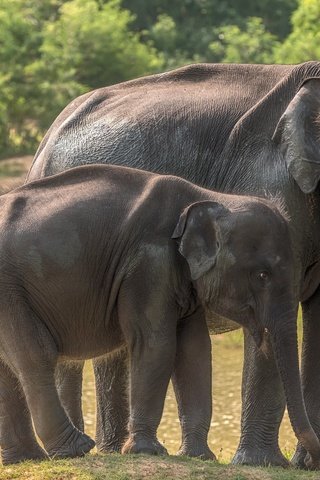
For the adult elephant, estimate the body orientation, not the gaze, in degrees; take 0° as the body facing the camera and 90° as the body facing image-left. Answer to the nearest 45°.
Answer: approximately 270°

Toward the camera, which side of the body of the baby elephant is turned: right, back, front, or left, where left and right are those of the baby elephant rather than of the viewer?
right

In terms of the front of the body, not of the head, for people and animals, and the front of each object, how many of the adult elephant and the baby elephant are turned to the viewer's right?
2

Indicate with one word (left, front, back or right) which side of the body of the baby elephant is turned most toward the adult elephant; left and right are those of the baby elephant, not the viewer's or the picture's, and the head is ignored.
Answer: left

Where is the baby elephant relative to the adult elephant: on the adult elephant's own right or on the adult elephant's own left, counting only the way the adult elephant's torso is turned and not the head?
on the adult elephant's own right
